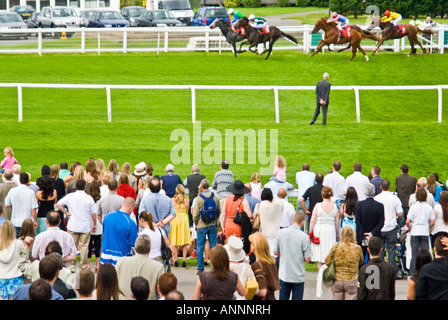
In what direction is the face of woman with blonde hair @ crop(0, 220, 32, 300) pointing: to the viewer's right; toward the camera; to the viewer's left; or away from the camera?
away from the camera

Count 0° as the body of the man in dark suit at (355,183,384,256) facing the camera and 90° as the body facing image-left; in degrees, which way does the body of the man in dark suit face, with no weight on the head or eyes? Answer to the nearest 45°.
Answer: approximately 180°

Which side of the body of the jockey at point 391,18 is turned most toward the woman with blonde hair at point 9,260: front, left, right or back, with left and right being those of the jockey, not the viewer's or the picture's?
left

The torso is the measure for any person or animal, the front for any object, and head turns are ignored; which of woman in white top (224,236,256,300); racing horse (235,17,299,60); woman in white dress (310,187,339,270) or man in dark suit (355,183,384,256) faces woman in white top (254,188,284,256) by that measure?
woman in white top (224,236,256,300)

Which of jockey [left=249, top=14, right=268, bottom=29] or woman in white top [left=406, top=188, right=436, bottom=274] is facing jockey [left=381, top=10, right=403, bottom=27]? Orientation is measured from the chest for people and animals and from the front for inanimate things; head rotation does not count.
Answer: the woman in white top

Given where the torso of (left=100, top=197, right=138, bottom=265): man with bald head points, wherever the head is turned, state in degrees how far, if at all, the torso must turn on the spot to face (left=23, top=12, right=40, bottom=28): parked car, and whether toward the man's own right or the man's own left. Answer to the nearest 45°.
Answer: approximately 45° to the man's own left

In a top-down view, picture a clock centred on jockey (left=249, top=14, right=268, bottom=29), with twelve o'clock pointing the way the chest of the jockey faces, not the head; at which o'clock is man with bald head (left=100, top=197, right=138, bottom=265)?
The man with bald head is roughly at 9 o'clock from the jockey.

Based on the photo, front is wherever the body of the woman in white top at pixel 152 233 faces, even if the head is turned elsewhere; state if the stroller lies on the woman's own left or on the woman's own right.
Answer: on the woman's own right

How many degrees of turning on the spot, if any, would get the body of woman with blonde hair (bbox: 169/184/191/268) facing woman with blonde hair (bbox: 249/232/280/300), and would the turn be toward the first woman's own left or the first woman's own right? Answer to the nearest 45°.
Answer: approximately 180°

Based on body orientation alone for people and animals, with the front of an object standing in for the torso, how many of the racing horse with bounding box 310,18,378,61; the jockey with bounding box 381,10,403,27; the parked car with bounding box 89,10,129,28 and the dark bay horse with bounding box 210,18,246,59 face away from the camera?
0

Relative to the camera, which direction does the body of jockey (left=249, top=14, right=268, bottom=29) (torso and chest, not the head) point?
to the viewer's left

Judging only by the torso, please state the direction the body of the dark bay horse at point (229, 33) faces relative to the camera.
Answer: to the viewer's left

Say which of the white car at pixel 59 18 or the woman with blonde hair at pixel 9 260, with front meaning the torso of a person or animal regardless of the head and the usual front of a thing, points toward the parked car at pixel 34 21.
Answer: the woman with blonde hair

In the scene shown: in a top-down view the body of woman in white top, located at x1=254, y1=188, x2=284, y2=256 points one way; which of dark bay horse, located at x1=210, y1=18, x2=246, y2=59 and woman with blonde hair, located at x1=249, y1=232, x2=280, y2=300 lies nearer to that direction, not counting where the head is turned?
the dark bay horse

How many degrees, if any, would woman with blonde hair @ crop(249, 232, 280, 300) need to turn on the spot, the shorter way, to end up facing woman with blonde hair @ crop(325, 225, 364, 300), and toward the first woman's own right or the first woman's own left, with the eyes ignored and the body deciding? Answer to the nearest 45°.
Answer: approximately 90° to the first woman's own right

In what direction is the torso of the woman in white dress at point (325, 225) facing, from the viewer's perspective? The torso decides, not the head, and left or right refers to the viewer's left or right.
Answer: facing away from the viewer

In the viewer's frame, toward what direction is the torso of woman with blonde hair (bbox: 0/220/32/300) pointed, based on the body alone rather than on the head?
away from the camera

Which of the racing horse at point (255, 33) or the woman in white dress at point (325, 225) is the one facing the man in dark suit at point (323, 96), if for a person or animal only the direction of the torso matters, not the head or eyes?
the woman in white dress
